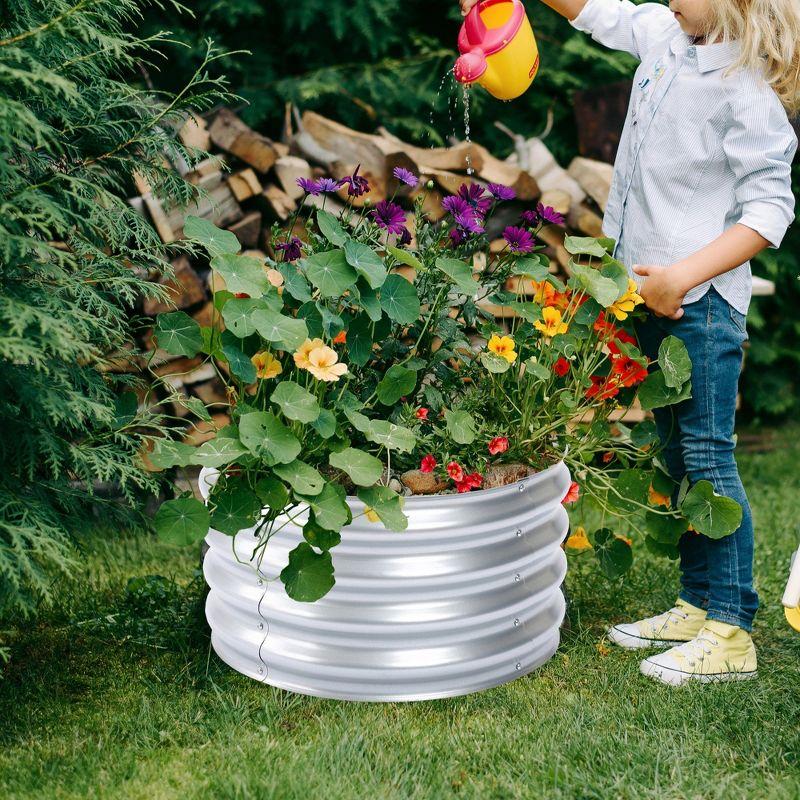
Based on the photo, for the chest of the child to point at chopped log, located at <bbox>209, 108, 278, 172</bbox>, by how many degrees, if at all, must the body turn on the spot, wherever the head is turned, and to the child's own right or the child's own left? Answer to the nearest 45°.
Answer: approximately 45° to the child's own right

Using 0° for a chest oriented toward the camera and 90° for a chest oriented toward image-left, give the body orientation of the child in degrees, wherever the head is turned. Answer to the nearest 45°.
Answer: approximately 90°
